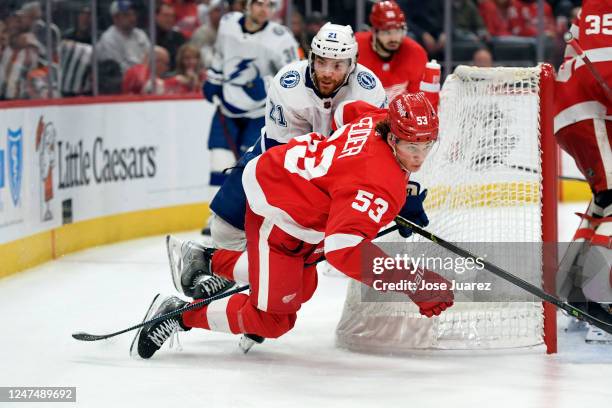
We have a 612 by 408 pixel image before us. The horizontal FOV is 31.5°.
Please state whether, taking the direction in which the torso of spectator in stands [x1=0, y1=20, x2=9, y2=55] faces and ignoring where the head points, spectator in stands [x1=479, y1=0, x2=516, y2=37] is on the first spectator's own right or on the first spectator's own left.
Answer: on the first spectator's own left

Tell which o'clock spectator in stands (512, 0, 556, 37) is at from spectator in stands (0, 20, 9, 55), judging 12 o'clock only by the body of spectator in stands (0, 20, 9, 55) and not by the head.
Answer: spectator in stands (512, 0, 556, 37) is roughly at 8 o'clock from spectator in stands (0, 20, 9, 55).

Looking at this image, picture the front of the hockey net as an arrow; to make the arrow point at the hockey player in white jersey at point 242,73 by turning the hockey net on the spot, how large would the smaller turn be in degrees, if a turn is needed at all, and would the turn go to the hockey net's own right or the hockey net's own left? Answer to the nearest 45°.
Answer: approximately 135° to the hockey net's own left

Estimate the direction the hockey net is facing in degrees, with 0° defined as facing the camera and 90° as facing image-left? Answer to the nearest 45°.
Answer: approximately 270°

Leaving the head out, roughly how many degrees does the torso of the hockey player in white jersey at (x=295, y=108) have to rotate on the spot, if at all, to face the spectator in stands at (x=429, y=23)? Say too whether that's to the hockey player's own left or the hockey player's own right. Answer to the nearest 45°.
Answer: approximately 135° to the hockey player's own left

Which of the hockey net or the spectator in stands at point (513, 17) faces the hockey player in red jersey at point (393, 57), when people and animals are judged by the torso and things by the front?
the spectator in stands

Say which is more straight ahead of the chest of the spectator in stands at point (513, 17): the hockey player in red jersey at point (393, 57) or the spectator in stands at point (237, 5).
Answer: the hockey player in red jersey

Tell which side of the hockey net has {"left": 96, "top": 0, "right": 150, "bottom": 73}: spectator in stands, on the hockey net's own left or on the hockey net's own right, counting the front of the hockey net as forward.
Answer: on the hockey net's own left
